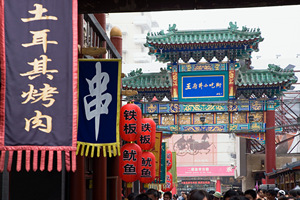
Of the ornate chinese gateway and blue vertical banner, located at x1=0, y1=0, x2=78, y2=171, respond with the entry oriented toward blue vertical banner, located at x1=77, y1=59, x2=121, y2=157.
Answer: the ornate chinese gateway

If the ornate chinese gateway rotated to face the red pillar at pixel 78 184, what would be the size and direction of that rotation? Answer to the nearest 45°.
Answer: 0° — it already faces it

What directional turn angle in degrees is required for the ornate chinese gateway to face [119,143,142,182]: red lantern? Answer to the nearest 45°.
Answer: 0° — it already faces it

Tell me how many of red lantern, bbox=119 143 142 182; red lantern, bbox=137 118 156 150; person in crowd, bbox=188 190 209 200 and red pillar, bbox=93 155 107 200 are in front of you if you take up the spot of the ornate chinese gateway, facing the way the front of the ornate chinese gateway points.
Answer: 4

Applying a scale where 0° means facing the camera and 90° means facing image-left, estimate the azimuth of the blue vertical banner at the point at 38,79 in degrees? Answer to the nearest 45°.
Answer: approximately 0°
